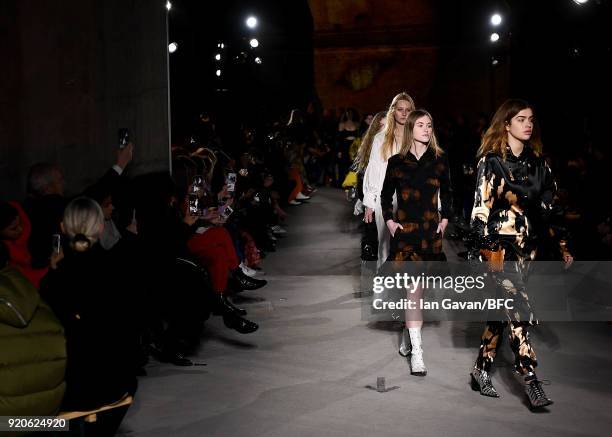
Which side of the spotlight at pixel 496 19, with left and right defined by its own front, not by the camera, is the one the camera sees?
front

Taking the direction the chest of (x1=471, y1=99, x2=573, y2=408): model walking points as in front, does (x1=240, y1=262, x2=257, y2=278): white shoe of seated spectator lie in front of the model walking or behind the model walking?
behind

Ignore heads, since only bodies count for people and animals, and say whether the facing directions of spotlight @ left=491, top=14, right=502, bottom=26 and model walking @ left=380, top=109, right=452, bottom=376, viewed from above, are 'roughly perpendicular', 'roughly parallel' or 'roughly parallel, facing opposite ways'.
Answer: roughly parallel

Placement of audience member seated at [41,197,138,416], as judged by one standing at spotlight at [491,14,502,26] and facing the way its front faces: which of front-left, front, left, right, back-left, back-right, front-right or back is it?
front

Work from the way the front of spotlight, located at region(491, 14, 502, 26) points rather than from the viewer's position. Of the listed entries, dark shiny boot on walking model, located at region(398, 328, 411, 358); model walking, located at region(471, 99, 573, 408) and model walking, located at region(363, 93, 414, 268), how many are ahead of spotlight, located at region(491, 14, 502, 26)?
3

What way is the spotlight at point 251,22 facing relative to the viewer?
toward the camera

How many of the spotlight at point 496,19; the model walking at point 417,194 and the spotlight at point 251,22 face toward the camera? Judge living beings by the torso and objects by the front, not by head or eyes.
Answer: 3

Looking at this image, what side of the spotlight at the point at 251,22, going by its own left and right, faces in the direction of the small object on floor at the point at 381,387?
front

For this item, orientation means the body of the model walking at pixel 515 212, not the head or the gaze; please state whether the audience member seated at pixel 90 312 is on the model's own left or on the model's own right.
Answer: on the model's own right

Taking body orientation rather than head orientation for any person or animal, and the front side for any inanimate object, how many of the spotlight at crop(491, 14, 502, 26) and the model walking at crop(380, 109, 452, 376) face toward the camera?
2

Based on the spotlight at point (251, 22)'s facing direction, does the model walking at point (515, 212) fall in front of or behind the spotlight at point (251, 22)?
in front

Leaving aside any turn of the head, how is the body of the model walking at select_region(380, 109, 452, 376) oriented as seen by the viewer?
toward the camera

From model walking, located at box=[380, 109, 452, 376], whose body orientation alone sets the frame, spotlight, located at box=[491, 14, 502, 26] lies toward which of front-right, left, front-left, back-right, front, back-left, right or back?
back

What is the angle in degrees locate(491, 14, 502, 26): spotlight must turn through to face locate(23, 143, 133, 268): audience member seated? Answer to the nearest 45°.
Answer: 0° — it already faces them

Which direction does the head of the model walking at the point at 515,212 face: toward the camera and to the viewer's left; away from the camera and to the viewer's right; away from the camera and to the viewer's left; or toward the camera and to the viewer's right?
toward the camera and to the viewer's right

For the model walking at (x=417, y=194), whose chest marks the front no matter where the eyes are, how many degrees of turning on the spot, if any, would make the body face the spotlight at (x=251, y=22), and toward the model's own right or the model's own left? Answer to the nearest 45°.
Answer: approximately 180°
